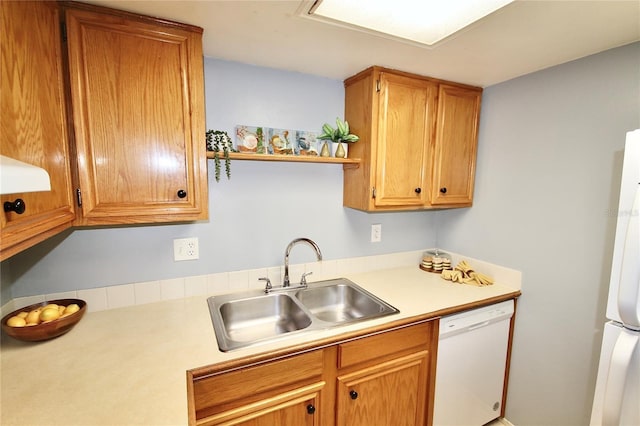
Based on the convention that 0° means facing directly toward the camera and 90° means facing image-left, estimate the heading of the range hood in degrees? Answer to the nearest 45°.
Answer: approximately 270°

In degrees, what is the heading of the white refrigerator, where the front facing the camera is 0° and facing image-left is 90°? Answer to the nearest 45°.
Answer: approximately 45°

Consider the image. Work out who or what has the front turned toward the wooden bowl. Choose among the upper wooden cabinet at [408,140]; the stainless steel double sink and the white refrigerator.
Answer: the white refrigerator

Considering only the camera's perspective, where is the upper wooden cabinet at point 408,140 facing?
facing the viewer and to the right of the viewer

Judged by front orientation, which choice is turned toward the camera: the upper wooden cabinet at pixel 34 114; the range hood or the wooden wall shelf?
the wooden wall shelf

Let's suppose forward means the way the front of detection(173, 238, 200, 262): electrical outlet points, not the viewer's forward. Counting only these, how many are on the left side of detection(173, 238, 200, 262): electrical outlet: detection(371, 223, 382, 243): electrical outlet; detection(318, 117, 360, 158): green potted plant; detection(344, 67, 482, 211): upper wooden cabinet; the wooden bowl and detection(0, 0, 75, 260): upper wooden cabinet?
3

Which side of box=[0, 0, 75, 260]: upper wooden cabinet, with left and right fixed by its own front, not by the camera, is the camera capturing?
right

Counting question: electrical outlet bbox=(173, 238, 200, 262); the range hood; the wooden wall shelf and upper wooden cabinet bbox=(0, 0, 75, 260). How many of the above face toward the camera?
2

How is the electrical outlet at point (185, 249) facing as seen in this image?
toward the camera

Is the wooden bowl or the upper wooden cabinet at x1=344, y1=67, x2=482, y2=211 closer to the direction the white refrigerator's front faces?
the wooden bowl

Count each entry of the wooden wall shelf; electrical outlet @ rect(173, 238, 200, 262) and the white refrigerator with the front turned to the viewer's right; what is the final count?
0

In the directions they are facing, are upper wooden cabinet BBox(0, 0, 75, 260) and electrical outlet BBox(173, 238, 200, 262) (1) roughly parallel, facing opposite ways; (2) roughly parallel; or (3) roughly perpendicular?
roughly perpendicular

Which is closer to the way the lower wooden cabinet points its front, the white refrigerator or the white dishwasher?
the white refrigerator

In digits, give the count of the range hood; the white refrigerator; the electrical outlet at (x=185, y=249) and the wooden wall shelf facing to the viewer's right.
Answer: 1
